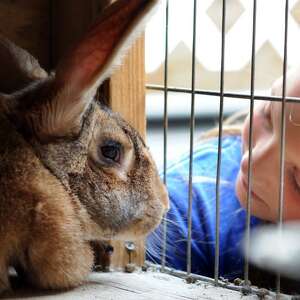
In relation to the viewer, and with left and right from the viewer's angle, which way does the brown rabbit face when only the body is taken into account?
facing to the right of the viewer
